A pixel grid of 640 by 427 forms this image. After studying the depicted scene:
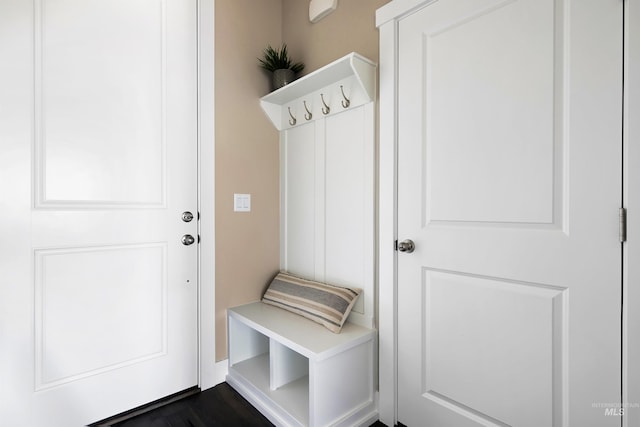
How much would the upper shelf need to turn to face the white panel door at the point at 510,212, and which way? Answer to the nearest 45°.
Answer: approximately 90° to its left

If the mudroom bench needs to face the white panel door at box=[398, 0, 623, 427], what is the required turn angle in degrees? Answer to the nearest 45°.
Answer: approximately 90° to its left

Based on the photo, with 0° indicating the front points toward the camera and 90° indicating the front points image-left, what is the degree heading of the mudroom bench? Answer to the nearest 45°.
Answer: approximately 45°

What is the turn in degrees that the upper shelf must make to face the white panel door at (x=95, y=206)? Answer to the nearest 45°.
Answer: approximately 45° to its right

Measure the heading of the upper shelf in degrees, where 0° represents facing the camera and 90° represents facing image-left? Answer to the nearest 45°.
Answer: approximately 45°

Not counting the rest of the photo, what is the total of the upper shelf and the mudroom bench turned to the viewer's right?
0
